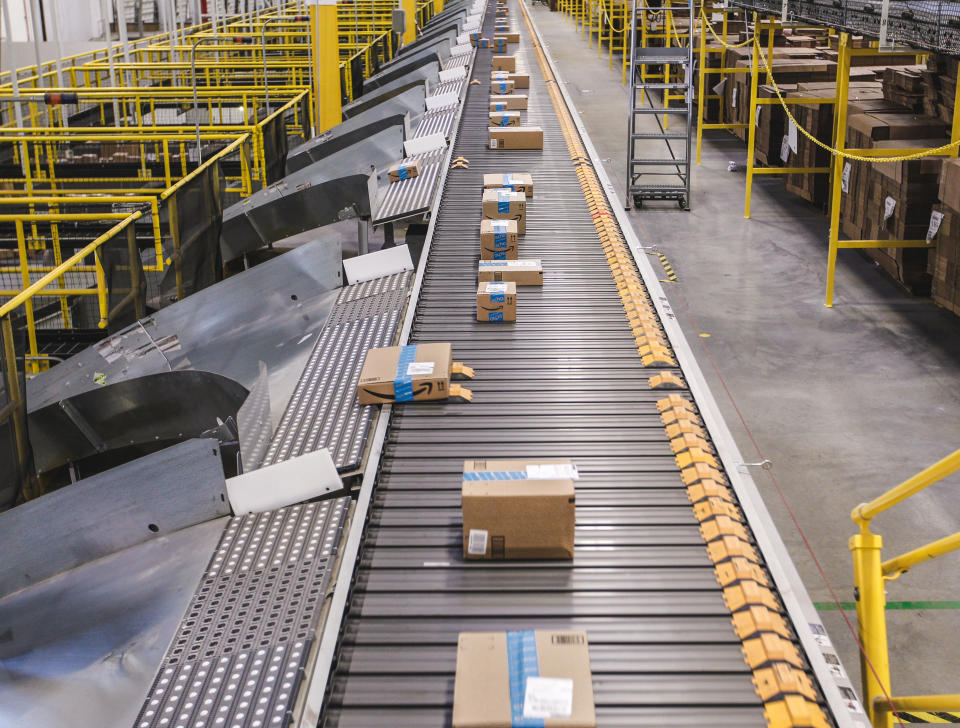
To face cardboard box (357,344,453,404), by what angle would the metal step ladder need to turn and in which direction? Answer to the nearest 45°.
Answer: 0° — it already faces it

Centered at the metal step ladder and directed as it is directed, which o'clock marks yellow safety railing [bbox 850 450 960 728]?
The yellow safety railing is roughly at 12 o'clock from the metal step ladder.

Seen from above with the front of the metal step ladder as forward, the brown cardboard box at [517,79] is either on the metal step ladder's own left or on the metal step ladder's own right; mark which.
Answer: on the metal step ladder's own right

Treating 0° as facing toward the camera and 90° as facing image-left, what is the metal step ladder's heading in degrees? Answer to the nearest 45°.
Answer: approximately 0°

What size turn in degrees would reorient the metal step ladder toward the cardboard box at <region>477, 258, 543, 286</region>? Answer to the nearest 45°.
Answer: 0° — it already faces it

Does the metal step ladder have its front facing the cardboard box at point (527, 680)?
yes

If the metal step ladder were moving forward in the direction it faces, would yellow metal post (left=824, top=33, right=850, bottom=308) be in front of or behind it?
in front
